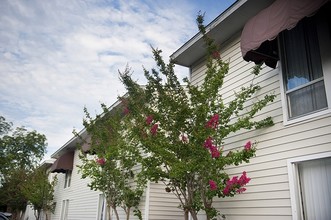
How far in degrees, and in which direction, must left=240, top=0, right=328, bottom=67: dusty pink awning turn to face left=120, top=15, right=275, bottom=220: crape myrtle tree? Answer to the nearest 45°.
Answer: approximately 90° to its right

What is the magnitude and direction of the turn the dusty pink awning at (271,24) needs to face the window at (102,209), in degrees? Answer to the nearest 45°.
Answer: approximately 90° to its right

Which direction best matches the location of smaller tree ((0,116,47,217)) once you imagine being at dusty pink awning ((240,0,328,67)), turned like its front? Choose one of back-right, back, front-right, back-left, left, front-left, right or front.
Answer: right

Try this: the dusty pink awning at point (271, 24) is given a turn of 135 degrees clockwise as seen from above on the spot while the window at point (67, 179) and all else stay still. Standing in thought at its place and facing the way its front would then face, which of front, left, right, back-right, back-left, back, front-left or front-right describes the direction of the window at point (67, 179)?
front-left

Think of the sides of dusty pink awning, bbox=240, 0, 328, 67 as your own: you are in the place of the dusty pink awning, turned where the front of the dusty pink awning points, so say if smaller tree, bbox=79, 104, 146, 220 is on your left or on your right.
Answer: on your right

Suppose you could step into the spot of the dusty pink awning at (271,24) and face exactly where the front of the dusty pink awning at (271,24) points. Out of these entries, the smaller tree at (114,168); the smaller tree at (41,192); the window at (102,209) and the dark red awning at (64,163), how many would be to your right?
4

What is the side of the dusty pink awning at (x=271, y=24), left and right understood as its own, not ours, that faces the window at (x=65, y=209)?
right

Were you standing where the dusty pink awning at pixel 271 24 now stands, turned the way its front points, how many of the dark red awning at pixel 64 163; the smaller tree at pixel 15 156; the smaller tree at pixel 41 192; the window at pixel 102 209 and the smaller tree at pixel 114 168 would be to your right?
5

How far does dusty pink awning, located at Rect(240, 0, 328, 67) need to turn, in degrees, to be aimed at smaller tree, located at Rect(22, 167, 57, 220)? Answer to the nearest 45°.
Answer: approximately 90° to its right

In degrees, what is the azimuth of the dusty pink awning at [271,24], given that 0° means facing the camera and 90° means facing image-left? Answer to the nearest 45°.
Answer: approximately 45°
